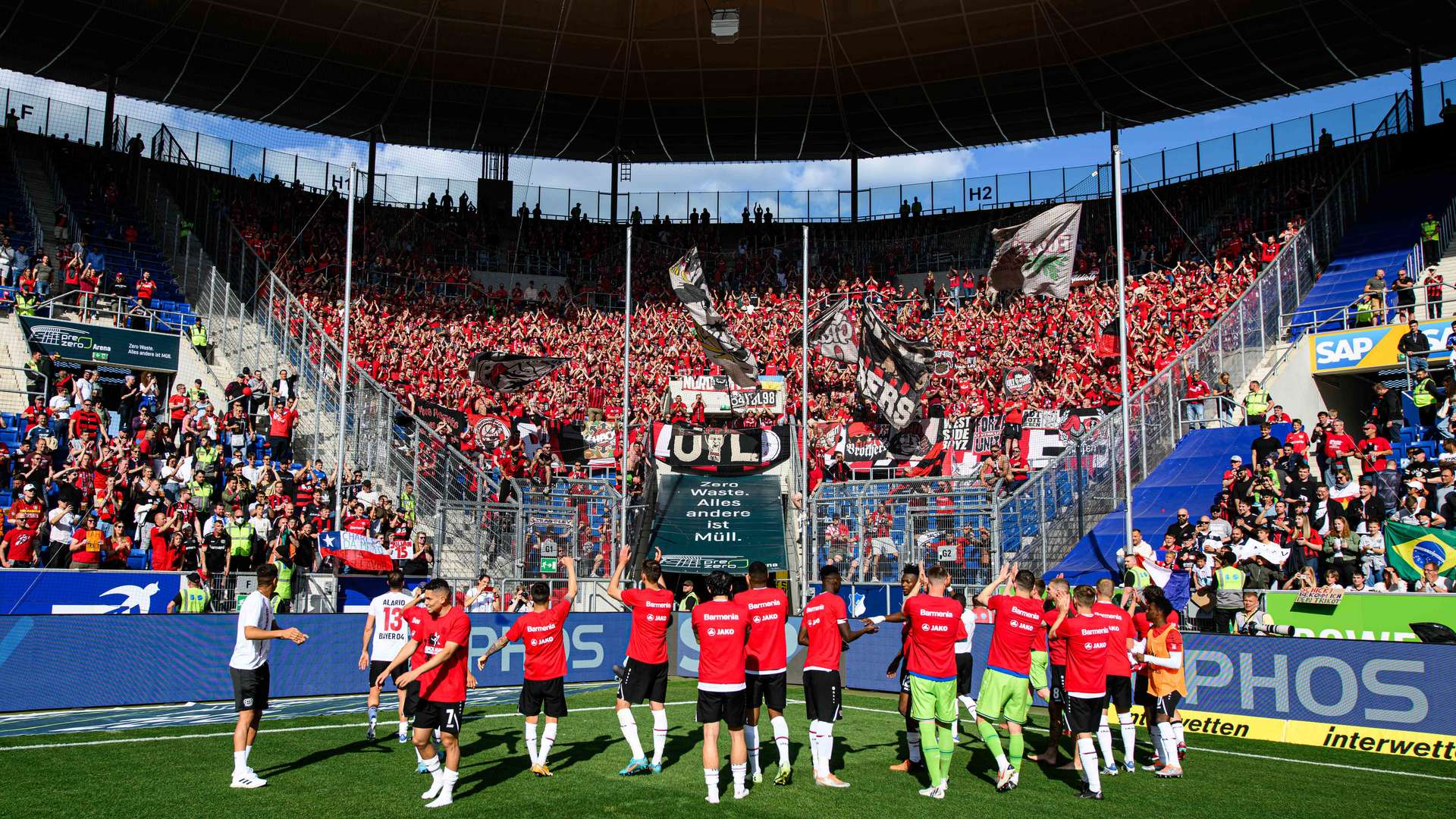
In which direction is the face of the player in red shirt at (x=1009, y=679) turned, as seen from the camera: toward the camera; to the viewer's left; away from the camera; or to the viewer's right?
away from the camera

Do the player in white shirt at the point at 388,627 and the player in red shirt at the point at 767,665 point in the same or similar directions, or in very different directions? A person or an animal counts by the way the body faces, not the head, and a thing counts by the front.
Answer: same or similar directions

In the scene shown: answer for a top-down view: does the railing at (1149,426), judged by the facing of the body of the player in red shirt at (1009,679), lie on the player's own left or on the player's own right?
on the player's own right

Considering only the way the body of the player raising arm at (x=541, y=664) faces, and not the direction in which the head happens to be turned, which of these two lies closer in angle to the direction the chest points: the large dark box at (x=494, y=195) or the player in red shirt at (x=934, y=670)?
the large dark box

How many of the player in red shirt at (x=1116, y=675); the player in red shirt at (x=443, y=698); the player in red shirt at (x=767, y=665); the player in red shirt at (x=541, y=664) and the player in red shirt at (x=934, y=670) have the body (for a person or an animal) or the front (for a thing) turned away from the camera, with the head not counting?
4

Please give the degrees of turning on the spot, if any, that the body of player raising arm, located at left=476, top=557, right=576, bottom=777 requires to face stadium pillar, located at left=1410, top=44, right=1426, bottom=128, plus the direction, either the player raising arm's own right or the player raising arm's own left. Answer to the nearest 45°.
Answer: approximately 45° to the player raising arm's own right

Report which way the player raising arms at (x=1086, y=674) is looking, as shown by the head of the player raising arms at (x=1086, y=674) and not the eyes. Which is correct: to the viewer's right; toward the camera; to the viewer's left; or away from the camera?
away from the camera

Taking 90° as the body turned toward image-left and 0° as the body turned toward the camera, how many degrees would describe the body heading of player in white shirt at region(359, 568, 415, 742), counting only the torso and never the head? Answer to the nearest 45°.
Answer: approximately 180°

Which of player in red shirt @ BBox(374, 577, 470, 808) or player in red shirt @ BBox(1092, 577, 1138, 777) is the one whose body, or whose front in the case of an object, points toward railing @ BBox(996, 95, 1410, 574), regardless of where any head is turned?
player in red shirt @ BBox(1092, 577, 1138, 777)

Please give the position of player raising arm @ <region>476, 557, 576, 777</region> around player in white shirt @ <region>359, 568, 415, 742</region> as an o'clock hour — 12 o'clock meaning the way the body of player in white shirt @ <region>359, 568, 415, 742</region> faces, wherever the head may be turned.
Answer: player raising arm @ <region>476, 557, 576, 777</region> is roughly at 5 o'clock from player in white shirt @ <region>359, 568, 415, 742</region>.

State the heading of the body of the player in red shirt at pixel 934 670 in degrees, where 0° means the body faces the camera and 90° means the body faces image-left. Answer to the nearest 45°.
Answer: approximately 180°

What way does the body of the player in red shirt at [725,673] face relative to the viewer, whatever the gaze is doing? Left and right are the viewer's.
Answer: facing away from the viewer

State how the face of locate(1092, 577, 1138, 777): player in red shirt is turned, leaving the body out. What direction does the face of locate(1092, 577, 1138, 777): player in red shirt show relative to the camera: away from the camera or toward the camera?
away from the camera

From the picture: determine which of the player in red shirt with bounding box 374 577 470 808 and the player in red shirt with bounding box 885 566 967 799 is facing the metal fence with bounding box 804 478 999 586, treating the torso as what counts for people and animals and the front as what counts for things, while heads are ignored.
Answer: the player in red shirt with bounding box 885 566 967 799

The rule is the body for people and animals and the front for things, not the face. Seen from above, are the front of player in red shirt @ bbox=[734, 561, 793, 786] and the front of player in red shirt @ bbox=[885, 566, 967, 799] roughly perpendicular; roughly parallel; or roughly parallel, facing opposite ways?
roughly parallel

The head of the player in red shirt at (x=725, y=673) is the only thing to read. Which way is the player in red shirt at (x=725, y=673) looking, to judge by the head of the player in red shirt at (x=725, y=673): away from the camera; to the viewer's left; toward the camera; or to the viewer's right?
away from the camera

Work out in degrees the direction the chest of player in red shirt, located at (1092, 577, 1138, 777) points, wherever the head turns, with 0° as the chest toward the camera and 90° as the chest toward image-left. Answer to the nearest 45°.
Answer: approximately 180°

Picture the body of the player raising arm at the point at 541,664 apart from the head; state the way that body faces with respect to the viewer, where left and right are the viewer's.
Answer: facing away from the viewer
